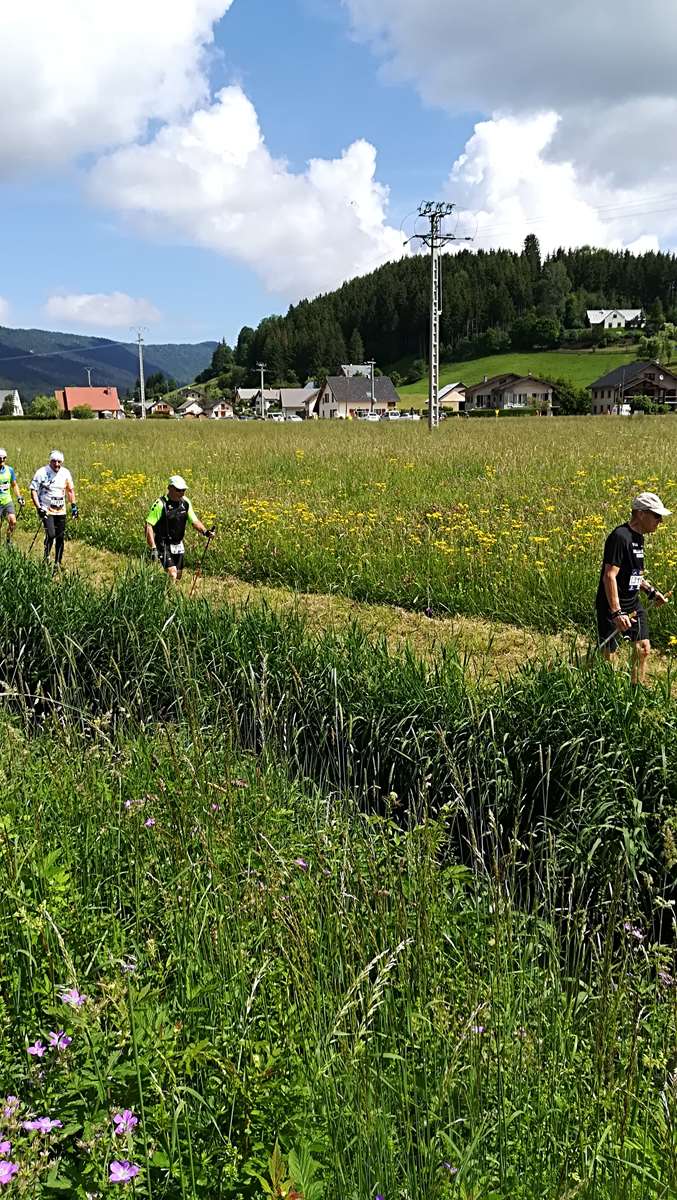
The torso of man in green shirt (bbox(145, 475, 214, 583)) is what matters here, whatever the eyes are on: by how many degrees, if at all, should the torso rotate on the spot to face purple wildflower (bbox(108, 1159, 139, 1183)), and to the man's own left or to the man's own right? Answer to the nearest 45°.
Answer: approximately 45° to the man's own right

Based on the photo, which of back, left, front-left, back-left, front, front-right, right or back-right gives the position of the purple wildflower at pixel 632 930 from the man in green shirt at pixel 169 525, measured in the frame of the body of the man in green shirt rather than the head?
front-right

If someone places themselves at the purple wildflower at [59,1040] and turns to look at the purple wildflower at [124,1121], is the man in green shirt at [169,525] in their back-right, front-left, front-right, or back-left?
back-left

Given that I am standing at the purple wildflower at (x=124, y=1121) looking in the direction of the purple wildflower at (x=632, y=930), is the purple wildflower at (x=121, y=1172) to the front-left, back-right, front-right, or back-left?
back-right

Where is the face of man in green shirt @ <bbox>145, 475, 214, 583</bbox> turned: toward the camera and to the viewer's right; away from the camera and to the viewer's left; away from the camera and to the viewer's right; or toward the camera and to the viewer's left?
toward the camera and to the viewer's right

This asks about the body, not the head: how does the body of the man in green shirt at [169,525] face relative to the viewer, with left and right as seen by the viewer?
facing the viewer and to the right of the viewer

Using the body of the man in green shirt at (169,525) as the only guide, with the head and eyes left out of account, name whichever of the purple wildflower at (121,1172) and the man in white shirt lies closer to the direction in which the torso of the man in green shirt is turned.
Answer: the purple wildflower

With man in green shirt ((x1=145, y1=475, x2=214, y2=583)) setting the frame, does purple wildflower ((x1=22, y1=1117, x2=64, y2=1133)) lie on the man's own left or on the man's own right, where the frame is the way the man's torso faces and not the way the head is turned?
on the man's own right

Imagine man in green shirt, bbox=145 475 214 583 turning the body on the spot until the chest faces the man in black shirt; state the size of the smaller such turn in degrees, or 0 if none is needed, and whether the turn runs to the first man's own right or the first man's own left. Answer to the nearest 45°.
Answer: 0° — they already face them

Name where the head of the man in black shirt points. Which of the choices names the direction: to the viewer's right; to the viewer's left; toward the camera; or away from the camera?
to the viewer's right

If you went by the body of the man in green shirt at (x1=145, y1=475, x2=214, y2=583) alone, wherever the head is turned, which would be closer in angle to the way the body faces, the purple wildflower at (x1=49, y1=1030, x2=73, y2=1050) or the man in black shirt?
the man in black shirt

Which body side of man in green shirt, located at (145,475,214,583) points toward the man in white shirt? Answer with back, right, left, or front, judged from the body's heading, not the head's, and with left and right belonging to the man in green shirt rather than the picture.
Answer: back
